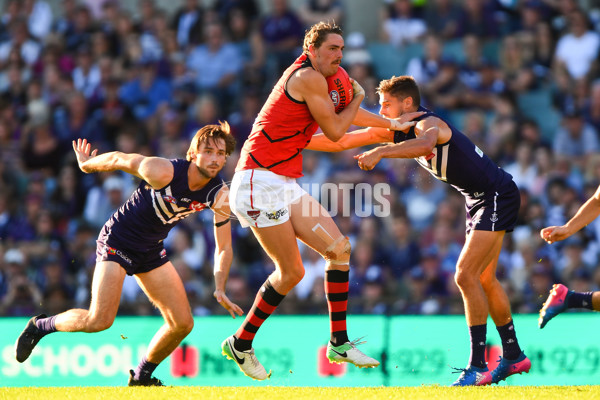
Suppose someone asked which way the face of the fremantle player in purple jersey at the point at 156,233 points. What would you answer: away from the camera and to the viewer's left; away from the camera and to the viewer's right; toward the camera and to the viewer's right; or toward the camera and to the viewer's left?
toward the camera and to the viewer's right

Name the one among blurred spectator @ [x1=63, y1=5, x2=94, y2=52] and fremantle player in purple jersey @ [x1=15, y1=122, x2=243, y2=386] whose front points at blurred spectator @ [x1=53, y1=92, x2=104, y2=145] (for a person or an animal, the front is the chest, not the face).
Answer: blurred spectator @ [x1=63, y1=5, x2=94, y2=52]

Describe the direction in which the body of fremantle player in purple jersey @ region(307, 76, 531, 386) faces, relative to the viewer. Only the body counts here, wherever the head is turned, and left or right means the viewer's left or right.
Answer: facing to the left of the viewer

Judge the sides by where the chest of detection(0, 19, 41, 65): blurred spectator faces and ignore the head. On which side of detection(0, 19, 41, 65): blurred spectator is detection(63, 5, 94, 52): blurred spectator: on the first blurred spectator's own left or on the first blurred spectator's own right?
on the first blurred spectator's own left

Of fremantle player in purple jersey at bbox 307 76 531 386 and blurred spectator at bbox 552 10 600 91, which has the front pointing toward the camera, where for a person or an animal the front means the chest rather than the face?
the blurred spectator

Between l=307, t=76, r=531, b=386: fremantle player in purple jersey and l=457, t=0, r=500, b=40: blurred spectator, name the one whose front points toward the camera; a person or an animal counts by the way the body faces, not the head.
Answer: the blurred spectator

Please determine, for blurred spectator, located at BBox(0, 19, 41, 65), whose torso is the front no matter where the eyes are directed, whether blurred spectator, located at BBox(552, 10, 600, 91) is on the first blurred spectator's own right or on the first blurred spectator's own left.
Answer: on the first blurred spectator's own left

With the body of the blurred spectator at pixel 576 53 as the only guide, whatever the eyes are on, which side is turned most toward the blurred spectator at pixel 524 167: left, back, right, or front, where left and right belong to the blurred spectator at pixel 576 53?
front

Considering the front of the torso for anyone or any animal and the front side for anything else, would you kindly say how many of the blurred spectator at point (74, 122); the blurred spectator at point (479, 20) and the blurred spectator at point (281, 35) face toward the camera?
3

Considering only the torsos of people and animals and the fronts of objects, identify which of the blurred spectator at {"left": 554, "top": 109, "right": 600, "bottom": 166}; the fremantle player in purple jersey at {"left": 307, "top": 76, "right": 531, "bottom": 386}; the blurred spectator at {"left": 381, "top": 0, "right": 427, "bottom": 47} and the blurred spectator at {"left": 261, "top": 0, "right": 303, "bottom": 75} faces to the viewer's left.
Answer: the fremantle player in purple jersey

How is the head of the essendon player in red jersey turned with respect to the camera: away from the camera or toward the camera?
toward the camera

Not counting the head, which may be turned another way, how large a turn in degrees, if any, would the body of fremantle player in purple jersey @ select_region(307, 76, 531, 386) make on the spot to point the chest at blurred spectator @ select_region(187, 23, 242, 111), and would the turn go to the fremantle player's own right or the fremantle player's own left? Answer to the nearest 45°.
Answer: approximately 45° to the fremantle player's own right

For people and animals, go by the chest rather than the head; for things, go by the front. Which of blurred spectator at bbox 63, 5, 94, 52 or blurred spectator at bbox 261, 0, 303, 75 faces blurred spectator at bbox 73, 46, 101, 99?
blurred spectator at bbox 63, 5, 94, 52

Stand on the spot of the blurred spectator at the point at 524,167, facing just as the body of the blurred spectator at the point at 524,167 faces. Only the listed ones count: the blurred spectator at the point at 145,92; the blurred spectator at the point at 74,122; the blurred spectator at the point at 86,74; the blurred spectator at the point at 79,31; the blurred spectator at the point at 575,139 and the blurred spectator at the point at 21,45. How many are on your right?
5

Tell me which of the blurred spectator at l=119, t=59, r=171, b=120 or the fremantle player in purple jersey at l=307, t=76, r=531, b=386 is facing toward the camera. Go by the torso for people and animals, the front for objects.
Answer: the blurred spectator

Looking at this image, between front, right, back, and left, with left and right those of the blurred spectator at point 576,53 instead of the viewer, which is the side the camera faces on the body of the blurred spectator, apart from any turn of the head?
front

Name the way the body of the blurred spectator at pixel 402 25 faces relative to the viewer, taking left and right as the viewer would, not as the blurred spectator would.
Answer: facing the viewer

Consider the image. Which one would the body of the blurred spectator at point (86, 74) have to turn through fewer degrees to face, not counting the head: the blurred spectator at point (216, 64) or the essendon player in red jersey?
the essendon player in red jersey
